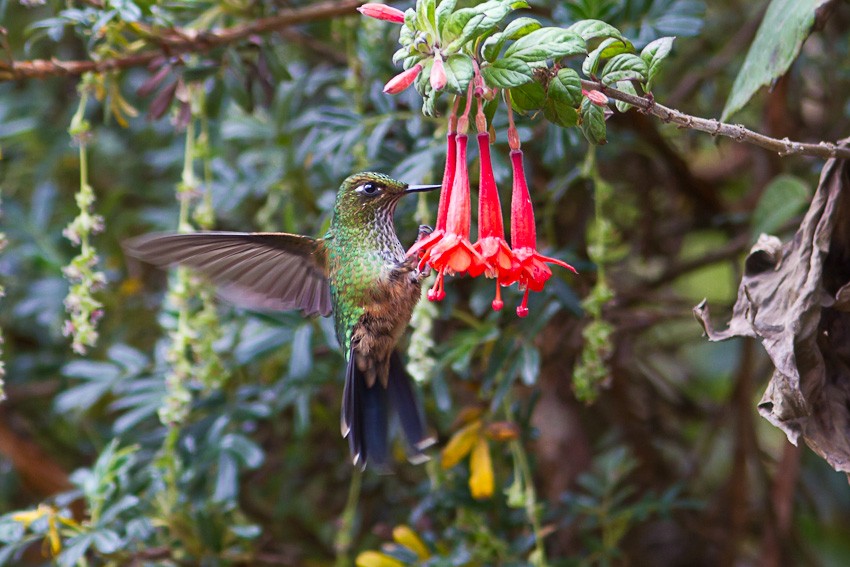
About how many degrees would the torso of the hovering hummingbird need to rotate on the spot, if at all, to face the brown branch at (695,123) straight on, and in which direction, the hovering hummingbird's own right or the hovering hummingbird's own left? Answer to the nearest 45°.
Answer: approximately 45° to the hovering hummingbird's own right

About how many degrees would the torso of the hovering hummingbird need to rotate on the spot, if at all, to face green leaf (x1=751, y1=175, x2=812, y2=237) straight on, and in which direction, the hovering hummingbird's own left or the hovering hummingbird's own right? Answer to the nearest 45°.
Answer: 0° — it already faces it

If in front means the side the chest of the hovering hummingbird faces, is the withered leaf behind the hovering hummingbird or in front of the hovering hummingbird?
in front

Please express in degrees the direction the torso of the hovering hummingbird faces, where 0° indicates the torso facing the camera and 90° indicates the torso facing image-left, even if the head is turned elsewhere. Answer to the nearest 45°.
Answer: approximately 270°
